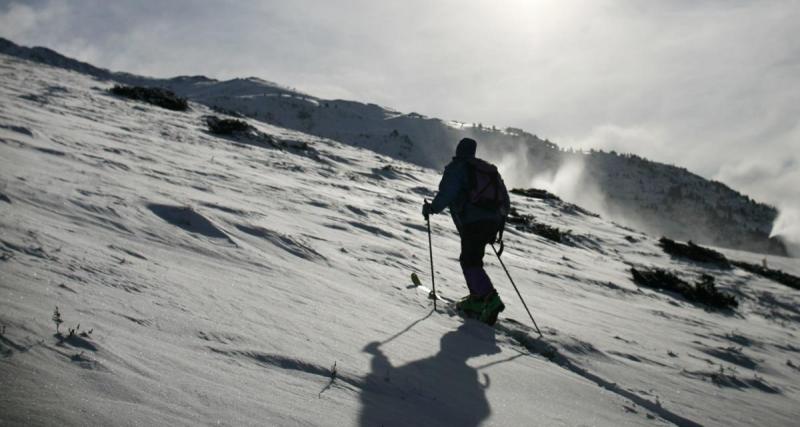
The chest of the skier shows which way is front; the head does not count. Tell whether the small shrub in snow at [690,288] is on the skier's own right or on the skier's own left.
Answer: on the skier's own right

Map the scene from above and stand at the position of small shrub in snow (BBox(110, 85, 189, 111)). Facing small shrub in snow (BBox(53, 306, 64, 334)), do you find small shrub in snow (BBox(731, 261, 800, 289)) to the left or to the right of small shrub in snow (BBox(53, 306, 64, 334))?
left

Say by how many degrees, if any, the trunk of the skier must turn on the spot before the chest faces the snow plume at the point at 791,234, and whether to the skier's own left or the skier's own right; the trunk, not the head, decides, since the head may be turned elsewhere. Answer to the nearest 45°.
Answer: approximately 90° to the skier's own right

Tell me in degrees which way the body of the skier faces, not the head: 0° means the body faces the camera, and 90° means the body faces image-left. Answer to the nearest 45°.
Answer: approximately 135°

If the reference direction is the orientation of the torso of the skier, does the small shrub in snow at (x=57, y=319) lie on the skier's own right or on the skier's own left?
on the skier's own left

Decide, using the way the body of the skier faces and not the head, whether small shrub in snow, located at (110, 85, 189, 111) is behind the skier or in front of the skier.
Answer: in front

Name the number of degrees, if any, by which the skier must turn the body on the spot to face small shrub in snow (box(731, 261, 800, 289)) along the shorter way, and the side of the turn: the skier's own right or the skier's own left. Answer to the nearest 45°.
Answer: approximately 90° to the skier's own right

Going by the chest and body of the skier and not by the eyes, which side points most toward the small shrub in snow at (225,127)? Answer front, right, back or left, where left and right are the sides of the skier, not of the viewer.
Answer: front

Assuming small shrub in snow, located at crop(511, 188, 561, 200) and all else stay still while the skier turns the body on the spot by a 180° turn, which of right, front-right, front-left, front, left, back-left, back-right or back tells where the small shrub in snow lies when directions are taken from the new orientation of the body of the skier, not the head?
back-left
